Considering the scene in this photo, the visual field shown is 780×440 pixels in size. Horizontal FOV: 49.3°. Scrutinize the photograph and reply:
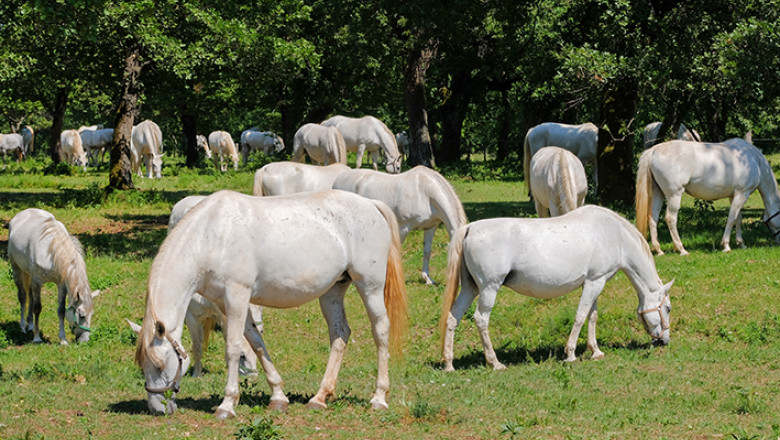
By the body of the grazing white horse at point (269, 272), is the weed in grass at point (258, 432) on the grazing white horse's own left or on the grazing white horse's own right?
on the grazing white horse's own left

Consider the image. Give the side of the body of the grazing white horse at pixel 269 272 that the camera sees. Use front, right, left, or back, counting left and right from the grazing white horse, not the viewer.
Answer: left

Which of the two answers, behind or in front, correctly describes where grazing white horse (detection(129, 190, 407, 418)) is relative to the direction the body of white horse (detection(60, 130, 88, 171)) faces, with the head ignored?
in front

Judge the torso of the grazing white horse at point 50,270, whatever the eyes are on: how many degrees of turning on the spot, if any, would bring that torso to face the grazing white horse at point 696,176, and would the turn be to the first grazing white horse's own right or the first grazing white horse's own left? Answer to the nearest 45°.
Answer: approximately 45° to the first grazing white horse's own left

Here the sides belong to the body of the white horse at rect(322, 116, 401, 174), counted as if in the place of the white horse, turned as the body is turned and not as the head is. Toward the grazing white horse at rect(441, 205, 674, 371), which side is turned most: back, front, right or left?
right

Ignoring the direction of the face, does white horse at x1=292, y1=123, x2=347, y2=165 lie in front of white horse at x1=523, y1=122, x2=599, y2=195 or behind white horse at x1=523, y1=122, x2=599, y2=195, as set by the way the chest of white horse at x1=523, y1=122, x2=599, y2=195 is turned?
behind

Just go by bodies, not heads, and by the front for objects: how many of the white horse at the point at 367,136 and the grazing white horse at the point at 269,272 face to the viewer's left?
1

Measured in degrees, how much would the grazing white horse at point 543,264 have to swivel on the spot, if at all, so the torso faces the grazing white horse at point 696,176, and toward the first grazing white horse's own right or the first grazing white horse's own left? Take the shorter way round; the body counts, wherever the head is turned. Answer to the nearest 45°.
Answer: approximately 45° to the first grazing white horse's own left

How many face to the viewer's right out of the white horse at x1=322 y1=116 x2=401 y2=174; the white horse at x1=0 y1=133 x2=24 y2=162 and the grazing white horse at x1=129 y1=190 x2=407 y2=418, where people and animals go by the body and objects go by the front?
1

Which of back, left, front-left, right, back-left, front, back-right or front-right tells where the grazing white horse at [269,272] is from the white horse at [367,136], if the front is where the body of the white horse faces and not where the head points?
right

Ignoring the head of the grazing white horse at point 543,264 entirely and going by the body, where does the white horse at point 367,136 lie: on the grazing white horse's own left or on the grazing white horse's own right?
on the grazing white horse's own left

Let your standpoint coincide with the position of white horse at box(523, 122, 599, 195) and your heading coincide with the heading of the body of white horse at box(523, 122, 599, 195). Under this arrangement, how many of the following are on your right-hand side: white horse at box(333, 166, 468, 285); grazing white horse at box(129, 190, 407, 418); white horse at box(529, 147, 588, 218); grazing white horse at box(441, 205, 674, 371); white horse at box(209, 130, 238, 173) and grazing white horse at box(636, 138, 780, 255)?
5

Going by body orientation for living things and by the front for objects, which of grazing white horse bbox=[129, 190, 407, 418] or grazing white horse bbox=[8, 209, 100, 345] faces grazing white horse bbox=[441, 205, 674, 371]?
grazing white horse bbox=[8, 209, 100, 345]

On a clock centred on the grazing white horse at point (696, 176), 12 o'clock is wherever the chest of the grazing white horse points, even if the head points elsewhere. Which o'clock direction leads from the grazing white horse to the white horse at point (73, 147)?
The white horse is roughly at 7 o'clock from the grazing white horse.

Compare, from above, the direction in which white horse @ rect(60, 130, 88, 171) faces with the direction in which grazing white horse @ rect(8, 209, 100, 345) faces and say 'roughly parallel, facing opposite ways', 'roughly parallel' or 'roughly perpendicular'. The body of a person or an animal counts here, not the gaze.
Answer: roughly parallel

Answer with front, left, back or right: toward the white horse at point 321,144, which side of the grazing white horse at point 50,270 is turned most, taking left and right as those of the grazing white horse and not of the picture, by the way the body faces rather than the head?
left

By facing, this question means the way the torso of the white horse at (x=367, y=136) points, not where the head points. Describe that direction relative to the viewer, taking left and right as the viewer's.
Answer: facing to the right of the viewer

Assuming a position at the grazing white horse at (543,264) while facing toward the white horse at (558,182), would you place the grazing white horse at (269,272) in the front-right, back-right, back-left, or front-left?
back-left
